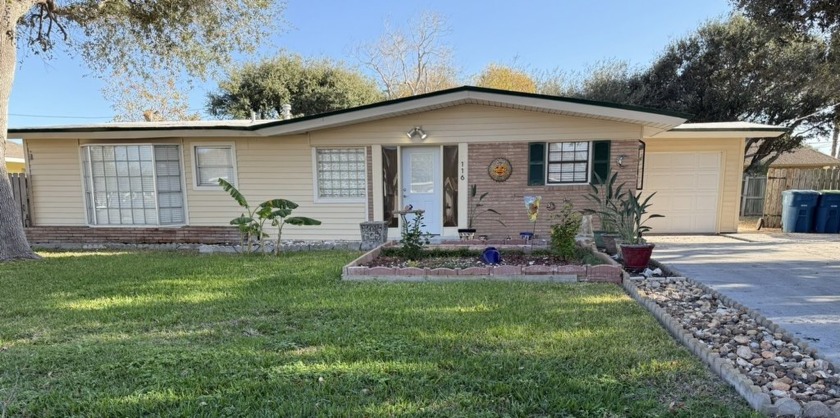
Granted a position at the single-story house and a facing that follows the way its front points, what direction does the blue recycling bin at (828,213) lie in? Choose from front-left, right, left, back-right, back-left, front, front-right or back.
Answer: left

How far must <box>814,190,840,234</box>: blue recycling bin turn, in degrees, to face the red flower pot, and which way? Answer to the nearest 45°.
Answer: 0° — it already faces it

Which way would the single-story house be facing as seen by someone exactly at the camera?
facing the viewer

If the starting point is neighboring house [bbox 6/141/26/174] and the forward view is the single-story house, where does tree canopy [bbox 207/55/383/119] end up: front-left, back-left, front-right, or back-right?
front-left

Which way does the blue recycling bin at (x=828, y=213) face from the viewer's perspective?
toward the camera

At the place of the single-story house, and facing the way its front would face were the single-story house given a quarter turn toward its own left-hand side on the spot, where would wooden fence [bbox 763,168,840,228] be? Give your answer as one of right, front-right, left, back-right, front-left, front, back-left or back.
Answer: front

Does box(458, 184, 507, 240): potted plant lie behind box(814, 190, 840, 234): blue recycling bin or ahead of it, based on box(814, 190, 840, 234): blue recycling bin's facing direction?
ahead

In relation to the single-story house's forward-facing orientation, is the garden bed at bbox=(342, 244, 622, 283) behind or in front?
in front

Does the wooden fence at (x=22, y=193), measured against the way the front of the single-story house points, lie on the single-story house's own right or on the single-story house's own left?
on the single-story house's own right

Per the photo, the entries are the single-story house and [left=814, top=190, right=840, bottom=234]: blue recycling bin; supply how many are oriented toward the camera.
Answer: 2

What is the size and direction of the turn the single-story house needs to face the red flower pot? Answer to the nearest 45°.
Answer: approximately 45° to its left

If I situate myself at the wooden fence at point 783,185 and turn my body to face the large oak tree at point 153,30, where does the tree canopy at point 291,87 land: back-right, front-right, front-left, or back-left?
front-right
